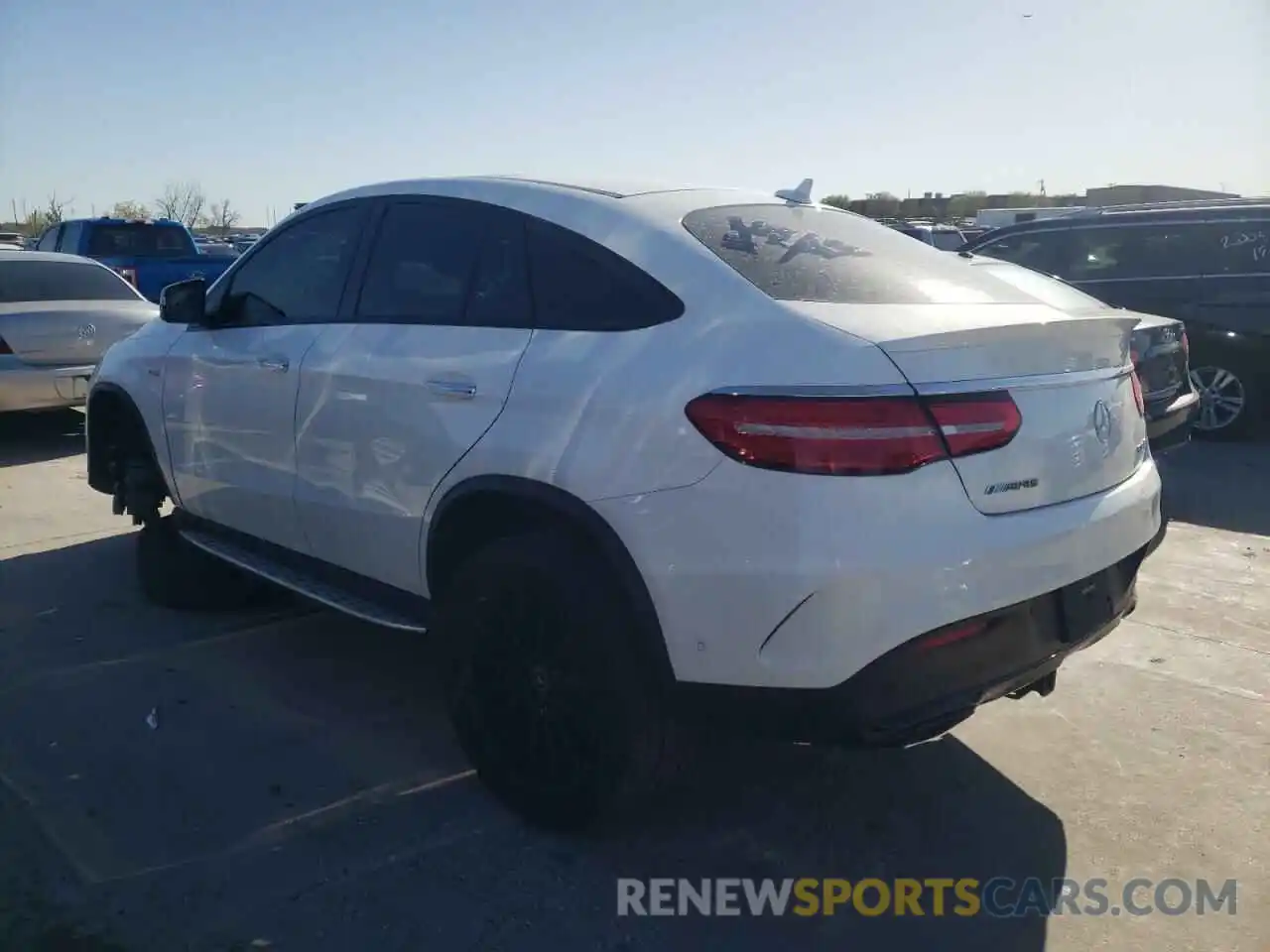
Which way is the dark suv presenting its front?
to the viewer's left

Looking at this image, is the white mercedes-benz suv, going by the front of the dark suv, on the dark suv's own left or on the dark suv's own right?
on the dark suv's own left

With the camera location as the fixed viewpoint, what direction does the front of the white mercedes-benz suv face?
facing away from the viewer and to the left of the viewer

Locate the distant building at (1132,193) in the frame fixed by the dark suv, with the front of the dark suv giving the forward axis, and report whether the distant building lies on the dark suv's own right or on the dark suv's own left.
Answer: on the dark suv's own right

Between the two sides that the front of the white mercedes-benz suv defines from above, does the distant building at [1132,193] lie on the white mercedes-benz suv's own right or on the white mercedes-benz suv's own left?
on the white mercedes-benz suv's own right
